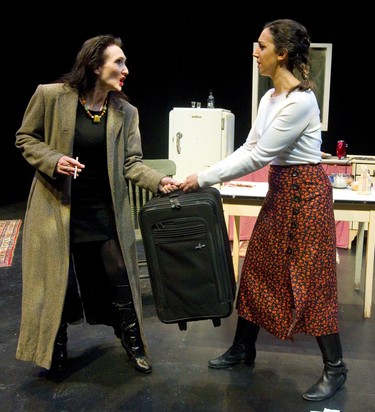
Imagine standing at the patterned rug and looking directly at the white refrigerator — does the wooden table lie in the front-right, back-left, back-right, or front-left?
front-right

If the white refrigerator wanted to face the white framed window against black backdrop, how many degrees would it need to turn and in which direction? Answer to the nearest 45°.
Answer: approximately 135° to its left

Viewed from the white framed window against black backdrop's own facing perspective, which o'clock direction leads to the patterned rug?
The patterned rug is roughly at 2 o'clock from the white framed window against black backdrop.

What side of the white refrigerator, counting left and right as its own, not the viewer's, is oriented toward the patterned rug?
right

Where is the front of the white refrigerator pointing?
toward the camera

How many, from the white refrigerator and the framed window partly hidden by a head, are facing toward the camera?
2

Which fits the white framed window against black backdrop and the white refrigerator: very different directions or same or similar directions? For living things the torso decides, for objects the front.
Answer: same or similar directions

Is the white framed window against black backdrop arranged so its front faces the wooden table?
yes

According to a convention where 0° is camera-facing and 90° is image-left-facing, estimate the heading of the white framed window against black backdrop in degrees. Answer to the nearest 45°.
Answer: approximately 0°
